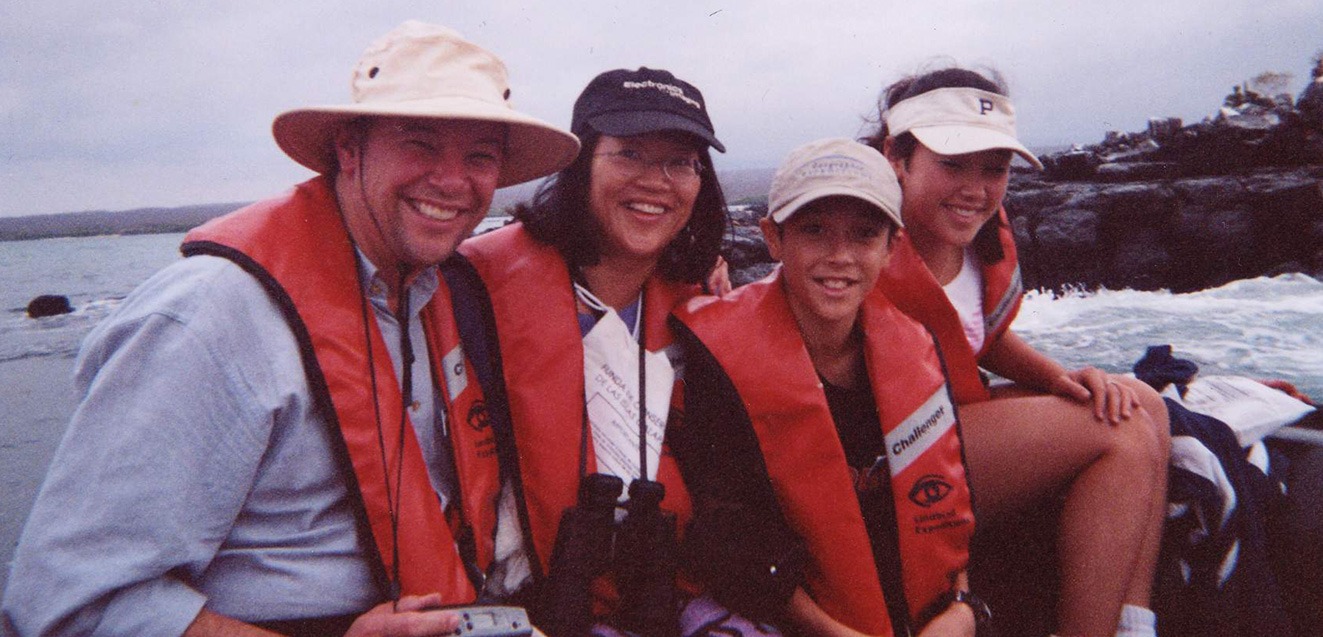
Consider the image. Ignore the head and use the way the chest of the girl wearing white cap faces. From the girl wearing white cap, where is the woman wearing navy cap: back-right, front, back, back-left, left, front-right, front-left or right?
right

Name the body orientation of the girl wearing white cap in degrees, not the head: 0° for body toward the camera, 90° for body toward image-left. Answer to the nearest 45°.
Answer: approximately 315°

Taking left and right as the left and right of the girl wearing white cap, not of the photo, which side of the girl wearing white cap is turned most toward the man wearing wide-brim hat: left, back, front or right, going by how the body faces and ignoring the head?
right

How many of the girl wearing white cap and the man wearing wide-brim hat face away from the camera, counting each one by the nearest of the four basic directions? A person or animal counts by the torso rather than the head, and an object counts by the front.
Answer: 0

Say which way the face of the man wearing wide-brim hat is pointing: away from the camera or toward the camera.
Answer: toward the camera

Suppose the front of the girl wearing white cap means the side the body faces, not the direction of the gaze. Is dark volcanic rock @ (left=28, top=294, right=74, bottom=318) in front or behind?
behind

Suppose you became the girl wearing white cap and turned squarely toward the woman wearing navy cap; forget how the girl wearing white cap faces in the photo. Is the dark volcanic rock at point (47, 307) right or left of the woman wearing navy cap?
right
